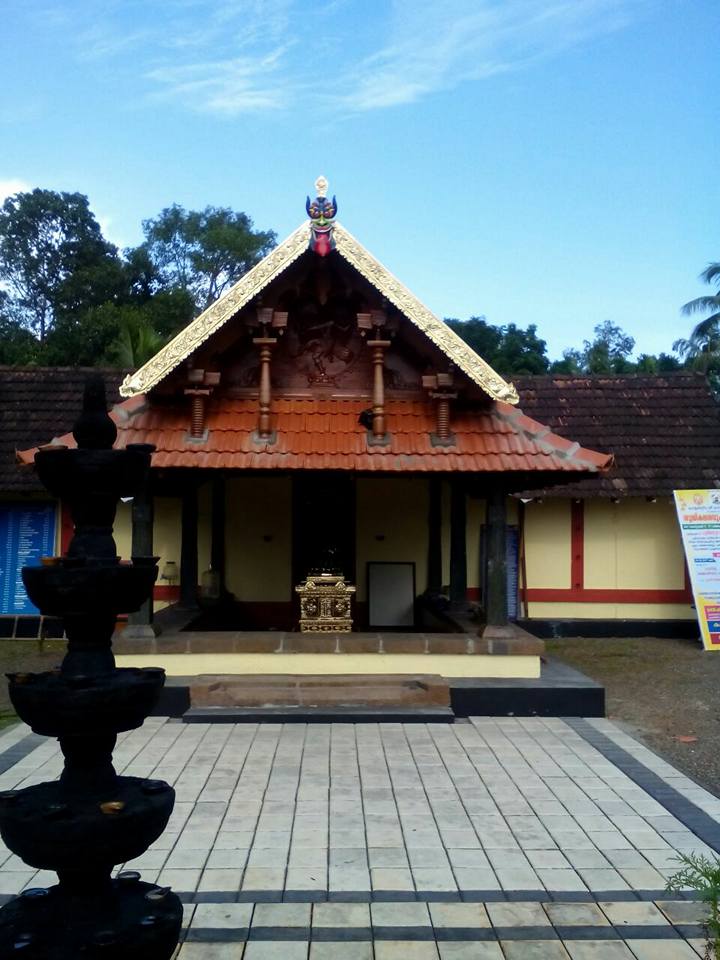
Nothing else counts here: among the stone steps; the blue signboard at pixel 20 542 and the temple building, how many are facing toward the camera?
3

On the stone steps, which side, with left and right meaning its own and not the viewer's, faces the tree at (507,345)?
back

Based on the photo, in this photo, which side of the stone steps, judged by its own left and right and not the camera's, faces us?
front

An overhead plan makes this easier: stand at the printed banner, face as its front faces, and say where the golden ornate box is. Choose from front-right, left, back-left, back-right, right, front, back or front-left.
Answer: front-right

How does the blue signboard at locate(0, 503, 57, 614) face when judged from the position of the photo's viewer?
facing the viewer

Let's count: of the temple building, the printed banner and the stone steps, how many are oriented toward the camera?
3

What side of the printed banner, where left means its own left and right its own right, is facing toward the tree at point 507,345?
back

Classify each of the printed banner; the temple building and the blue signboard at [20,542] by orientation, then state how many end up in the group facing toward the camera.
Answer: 3

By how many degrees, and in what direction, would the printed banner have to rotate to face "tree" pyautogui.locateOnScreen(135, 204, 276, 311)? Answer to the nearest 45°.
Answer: approximately 135° to its right

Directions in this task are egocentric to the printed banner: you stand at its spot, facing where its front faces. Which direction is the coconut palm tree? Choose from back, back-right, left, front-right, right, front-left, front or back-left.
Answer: back

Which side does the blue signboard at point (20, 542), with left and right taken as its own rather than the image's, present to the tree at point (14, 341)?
back

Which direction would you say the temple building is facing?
toward the camera
